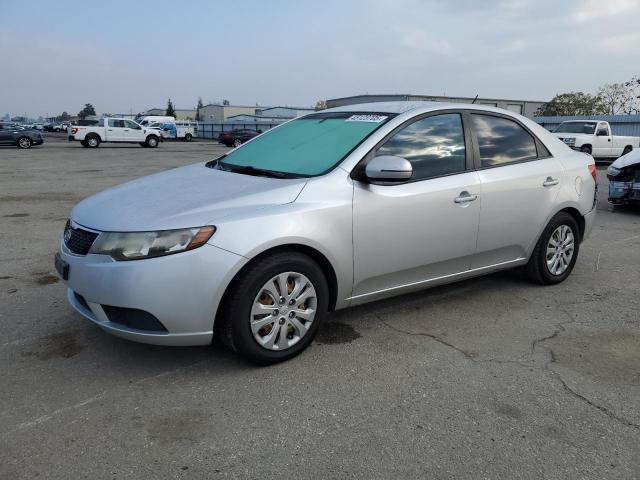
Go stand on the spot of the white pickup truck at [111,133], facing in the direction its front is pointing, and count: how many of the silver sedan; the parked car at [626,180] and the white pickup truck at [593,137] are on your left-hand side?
0

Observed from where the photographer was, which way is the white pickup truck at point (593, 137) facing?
facing the viewer and to the left of the viewer

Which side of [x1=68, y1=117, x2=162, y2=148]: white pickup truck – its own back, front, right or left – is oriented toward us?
right

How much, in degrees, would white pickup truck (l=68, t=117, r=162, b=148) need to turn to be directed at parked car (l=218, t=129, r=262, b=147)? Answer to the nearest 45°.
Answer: approximately 45° to its left

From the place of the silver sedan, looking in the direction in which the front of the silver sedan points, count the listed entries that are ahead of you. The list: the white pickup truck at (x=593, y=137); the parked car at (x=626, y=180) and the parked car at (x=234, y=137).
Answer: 0

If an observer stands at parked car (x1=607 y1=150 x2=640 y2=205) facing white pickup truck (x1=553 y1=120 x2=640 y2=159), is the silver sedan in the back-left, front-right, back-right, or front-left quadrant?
back-left

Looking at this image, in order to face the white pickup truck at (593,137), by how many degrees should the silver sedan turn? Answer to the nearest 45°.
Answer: approximately 180°

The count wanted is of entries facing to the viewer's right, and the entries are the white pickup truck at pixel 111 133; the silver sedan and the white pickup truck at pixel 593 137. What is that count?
1

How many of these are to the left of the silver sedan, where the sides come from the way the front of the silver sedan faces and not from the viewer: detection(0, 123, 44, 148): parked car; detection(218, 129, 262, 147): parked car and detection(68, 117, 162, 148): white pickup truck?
0

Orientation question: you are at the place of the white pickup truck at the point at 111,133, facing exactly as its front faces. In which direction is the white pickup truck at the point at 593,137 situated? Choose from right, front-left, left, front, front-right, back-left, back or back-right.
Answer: front-right

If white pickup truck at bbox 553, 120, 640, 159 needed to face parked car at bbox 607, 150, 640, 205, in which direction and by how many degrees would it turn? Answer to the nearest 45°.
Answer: approximately 45° to its left

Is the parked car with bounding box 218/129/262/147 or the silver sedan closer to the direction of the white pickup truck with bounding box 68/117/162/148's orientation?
the parked car

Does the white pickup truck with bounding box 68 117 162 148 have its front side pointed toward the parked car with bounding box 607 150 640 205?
no

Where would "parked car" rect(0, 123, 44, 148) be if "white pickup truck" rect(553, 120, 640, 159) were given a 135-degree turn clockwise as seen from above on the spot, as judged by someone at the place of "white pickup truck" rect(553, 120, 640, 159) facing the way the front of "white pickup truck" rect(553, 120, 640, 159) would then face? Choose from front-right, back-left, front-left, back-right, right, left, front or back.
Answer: left

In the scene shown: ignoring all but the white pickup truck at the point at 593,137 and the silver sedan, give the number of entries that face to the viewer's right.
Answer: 0

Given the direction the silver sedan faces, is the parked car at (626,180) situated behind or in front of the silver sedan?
behind
